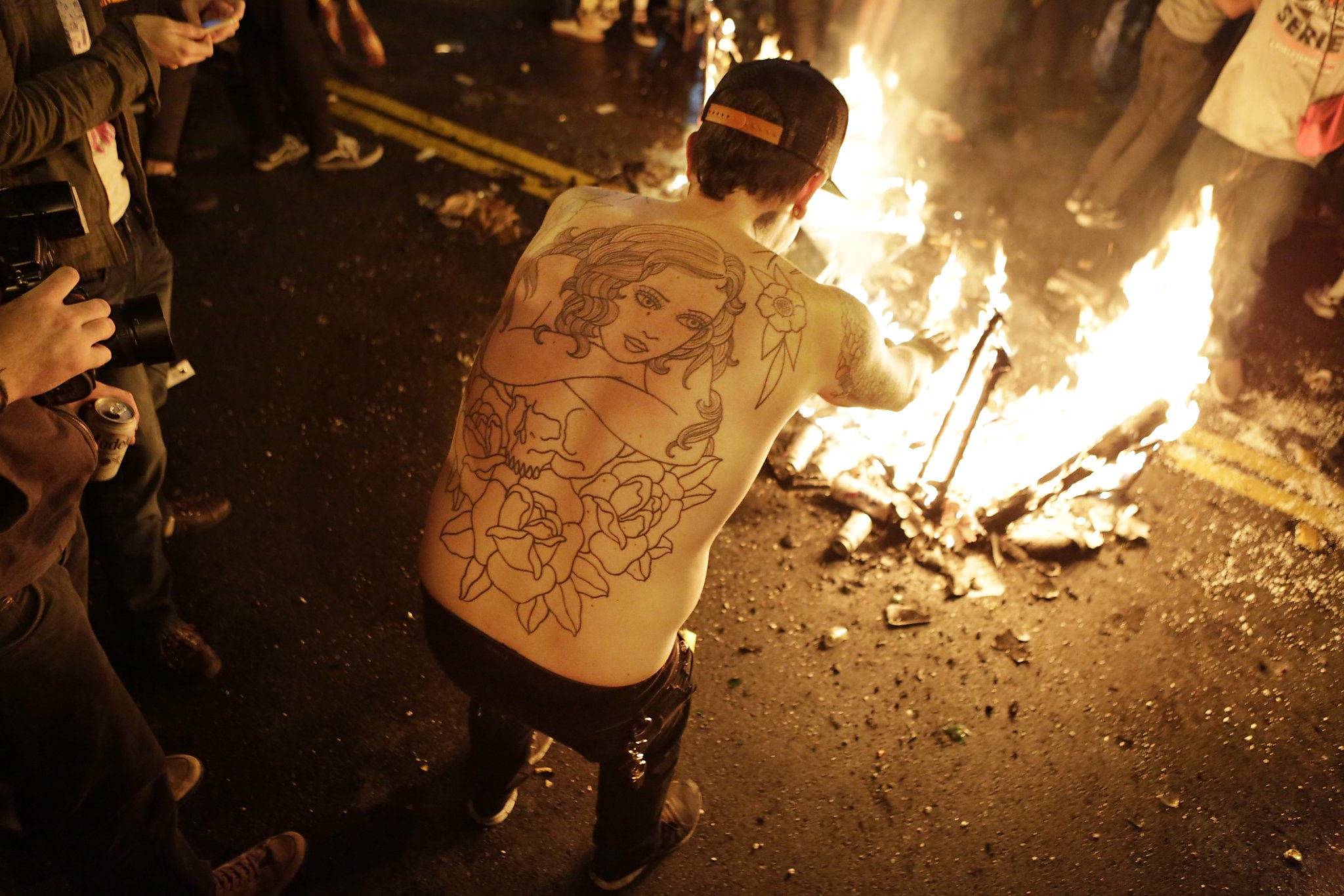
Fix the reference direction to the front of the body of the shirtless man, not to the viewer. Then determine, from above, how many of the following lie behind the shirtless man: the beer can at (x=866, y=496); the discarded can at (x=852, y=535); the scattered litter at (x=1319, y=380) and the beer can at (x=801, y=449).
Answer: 0

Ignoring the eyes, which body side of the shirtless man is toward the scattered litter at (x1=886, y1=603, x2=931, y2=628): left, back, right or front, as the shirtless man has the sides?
front

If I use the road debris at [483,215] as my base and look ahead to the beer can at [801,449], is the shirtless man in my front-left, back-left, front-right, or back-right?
front-right

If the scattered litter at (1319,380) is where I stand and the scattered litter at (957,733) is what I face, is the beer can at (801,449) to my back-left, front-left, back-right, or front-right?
front-right

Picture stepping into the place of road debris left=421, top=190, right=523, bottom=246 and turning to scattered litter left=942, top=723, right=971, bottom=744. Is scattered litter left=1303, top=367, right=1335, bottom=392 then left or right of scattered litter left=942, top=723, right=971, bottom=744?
left

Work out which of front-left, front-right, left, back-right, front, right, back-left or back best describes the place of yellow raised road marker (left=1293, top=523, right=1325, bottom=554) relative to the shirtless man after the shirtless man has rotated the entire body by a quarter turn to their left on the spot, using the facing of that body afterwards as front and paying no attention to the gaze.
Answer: right

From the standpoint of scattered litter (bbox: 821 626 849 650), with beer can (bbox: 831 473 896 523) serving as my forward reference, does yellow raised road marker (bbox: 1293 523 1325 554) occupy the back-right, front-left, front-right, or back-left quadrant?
front-right

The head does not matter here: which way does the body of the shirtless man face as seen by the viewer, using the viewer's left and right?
facing away from the viewer and to the right of the viewer

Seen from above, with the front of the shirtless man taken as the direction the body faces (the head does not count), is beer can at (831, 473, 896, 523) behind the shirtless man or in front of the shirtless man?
in front

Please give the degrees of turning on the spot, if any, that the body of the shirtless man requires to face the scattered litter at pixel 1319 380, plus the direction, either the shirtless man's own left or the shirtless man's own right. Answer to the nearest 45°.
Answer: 0° — they already face it

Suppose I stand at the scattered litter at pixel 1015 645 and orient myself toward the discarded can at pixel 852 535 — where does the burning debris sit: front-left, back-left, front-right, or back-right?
front-right

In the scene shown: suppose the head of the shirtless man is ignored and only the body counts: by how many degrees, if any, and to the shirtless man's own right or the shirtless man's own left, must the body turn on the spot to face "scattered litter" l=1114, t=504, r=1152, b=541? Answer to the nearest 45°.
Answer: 0° — they already face it

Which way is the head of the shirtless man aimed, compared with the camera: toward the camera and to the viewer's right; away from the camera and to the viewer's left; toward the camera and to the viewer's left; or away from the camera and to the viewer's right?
away from the camera and to the viewer's right

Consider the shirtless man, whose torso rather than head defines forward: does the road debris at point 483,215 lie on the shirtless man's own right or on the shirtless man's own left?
on the shirtless man's own left

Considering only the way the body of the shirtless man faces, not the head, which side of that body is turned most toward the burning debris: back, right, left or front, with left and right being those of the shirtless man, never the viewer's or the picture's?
front

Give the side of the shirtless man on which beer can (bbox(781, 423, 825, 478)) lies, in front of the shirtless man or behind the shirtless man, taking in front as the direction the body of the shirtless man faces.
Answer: in front
